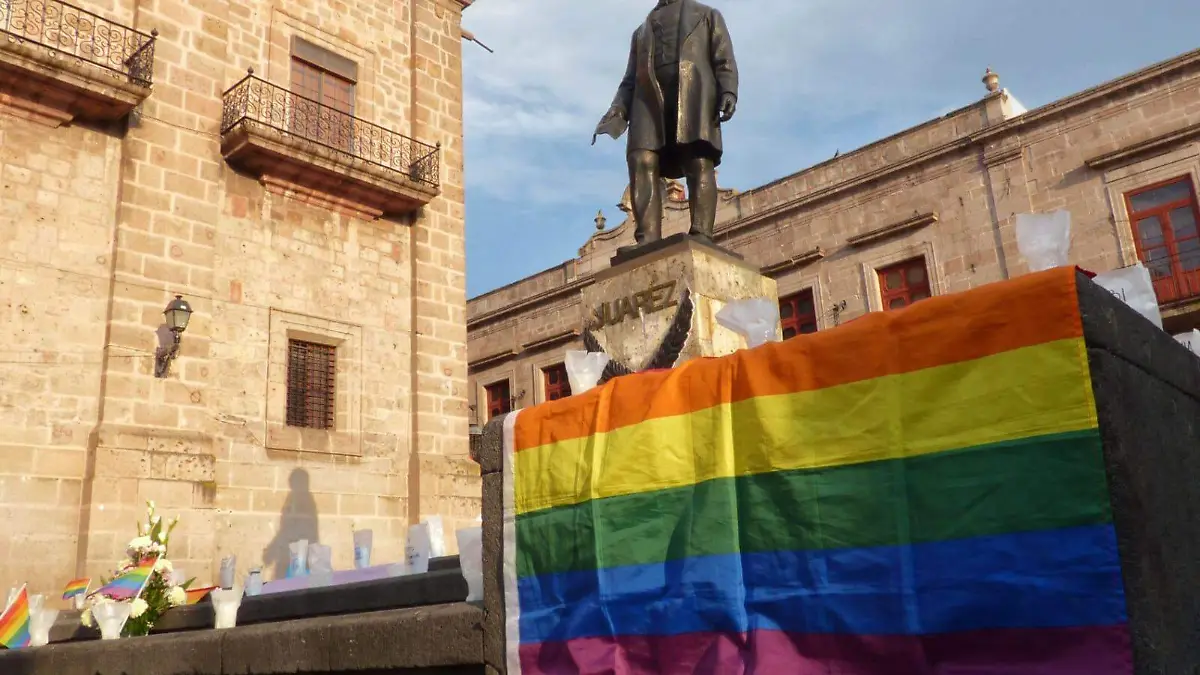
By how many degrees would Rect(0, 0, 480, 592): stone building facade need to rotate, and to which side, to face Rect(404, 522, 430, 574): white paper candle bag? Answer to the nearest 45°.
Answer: approximately 45° to its right

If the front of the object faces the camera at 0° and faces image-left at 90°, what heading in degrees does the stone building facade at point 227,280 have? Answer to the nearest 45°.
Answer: approximately 315°

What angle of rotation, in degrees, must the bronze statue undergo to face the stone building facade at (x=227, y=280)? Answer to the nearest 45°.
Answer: approximately 90° to its right

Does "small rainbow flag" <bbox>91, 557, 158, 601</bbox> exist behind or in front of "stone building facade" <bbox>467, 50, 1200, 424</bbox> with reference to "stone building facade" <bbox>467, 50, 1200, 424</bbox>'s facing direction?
in front

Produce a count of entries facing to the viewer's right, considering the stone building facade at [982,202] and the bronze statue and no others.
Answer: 0

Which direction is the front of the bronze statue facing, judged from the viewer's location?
facing the viewer and to the left of the viewer

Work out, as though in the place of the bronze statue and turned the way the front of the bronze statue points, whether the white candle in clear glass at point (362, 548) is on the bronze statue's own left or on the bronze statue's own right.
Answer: on the bronze statue's own right

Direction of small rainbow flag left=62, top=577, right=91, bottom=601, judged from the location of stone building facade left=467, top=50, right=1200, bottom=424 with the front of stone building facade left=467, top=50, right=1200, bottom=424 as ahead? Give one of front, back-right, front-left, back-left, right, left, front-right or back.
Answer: front

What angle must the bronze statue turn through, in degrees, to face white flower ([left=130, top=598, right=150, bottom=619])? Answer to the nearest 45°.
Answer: approximately 45° to its right

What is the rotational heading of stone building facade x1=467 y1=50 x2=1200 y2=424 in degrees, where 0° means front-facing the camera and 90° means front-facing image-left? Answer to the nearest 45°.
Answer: approximately 45°
